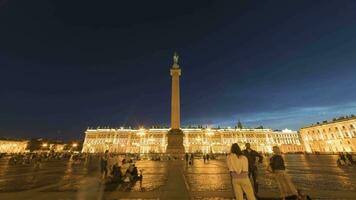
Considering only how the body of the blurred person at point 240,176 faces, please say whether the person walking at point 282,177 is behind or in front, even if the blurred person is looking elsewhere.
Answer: in front

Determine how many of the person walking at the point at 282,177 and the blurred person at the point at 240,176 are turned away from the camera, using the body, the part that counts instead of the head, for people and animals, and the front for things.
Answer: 2

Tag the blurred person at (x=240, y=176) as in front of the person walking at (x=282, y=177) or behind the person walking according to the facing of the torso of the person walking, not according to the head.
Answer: behind

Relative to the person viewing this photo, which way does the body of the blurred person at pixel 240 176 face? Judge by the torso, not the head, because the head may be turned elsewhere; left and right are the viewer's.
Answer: facing away from the viewer

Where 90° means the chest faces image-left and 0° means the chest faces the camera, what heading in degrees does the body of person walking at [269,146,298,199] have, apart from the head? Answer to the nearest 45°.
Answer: approximately 180°
